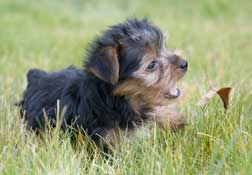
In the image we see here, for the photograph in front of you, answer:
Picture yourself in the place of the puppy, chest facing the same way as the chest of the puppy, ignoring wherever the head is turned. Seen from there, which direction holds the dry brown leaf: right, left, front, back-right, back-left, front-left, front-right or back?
front

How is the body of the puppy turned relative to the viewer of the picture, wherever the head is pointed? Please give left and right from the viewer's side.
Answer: facing to the right of the viewer
